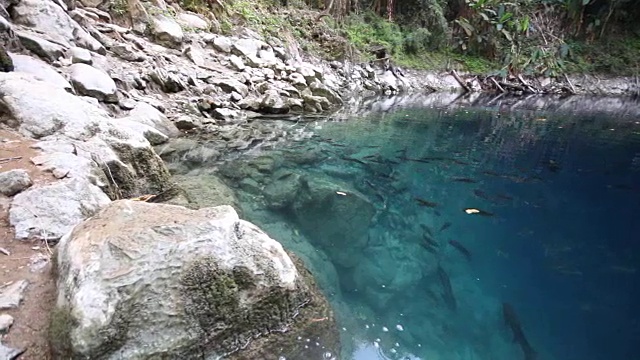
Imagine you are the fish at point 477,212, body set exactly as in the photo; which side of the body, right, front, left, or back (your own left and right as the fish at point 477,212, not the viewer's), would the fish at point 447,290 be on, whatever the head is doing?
left

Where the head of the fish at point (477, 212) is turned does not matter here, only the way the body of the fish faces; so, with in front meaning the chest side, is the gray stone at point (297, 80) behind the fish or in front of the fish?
in front

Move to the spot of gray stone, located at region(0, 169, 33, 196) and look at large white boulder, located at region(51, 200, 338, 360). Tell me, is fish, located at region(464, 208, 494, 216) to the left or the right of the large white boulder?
left

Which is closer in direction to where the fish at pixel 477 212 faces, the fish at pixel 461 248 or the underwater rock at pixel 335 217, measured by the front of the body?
the underwater rock

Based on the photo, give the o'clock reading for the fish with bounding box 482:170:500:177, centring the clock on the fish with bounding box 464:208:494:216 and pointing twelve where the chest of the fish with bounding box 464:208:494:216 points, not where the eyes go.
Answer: the fish with bounding box 482:170:500:177 is roughly at 3 o'clock from the fish with bounding box 464:208:494:216.

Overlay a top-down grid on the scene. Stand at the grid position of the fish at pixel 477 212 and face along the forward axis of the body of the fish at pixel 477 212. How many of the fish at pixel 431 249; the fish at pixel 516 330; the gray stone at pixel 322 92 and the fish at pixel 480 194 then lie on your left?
2

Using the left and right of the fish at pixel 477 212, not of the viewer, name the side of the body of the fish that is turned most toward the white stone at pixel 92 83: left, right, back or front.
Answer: front

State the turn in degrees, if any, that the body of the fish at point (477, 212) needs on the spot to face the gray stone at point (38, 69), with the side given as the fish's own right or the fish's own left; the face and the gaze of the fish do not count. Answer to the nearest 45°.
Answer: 0° — it already faces it

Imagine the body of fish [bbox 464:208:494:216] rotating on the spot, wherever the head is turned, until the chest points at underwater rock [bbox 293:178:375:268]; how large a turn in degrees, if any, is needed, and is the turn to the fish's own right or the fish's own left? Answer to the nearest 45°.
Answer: approximately 45° to the fish's own left

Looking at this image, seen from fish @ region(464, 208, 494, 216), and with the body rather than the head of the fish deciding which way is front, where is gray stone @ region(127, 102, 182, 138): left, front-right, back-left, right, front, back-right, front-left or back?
front

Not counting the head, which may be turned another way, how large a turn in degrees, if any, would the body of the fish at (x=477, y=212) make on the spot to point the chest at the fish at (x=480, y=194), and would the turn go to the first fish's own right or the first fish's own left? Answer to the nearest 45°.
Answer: approximately 90° to the first fish's own right

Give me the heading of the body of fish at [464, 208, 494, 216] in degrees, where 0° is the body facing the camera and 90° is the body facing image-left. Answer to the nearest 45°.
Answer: approximately 90°

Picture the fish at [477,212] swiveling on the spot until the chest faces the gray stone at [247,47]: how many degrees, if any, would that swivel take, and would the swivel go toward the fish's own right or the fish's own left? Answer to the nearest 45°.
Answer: approximately 45° to the fish's own right
